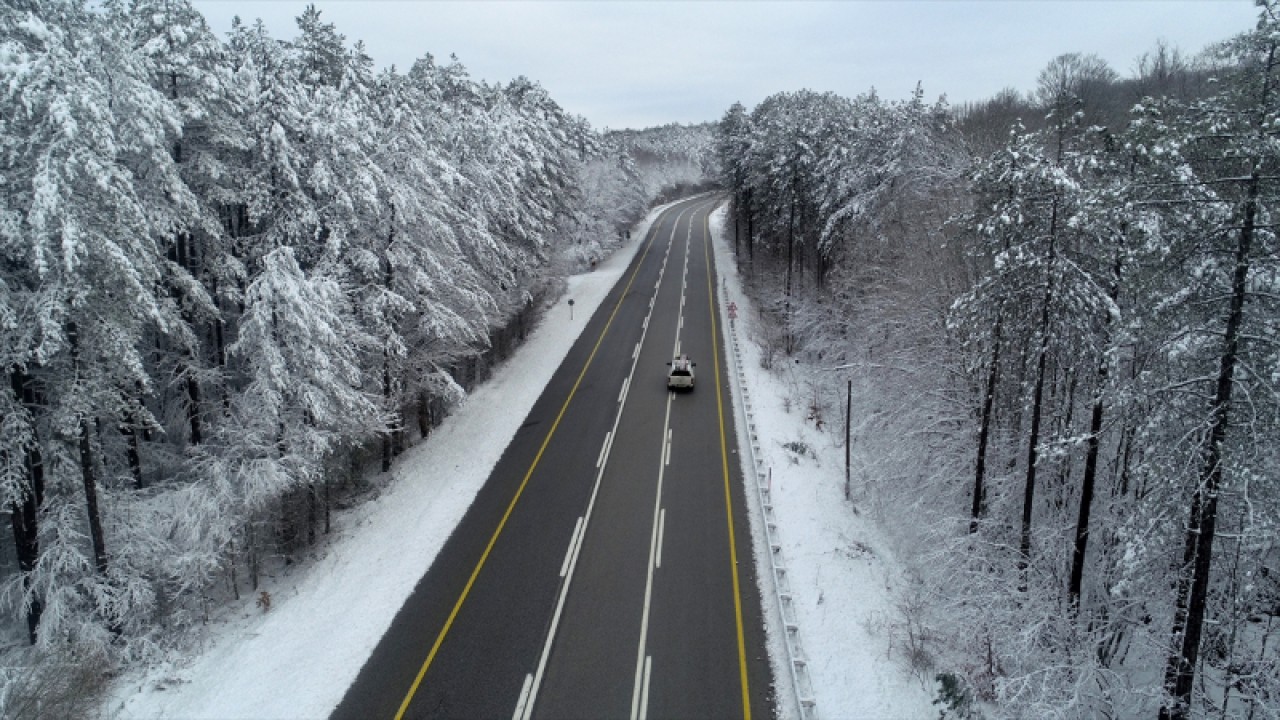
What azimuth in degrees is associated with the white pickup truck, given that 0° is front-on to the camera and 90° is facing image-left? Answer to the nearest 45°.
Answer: approximately 180°

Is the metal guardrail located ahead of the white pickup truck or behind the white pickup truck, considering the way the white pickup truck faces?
behind
